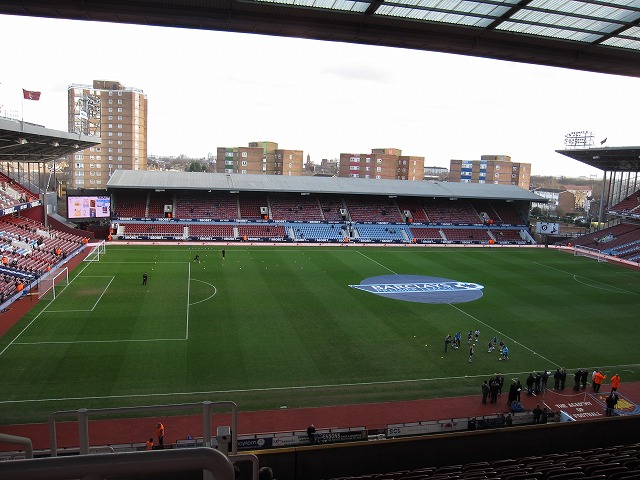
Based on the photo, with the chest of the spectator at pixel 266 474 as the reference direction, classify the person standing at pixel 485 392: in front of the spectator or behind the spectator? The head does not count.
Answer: in front

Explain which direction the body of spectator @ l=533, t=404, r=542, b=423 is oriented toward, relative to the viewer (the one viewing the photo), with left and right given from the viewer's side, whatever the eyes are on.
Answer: facing away from the viewer

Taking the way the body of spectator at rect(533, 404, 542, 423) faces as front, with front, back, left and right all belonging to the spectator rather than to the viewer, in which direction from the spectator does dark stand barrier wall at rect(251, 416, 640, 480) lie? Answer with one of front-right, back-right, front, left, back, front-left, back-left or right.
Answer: back

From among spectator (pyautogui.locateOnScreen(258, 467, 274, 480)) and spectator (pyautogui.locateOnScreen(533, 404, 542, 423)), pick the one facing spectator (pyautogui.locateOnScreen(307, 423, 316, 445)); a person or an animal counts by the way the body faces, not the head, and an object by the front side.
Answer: spectator (pyautogui.locateOnScreen(258, 467, 274, 480))

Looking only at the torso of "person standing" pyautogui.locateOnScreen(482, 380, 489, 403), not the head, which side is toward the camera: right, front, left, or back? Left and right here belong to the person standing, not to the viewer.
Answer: back

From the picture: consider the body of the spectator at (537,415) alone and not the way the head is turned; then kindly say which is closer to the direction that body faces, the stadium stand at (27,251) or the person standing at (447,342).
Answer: the person standing

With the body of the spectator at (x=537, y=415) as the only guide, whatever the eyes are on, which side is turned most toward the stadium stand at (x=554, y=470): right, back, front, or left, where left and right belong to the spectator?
back

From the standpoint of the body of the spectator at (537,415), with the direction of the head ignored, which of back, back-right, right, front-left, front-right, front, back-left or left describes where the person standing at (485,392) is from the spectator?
front-left

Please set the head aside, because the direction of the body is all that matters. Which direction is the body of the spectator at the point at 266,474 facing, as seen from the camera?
away from the camera

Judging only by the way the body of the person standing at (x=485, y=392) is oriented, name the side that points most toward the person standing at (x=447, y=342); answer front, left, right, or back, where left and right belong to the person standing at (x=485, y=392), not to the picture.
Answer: front

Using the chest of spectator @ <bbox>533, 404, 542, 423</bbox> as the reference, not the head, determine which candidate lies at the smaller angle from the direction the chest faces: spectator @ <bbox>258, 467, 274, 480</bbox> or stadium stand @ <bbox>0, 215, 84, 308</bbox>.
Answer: the stadium stand

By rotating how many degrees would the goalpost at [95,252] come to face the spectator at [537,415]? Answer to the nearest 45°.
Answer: approximately 90° to its right

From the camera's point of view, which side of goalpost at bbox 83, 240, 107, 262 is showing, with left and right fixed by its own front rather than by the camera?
right

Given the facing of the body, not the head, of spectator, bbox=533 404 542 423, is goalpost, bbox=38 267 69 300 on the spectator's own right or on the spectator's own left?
on the spectator's own left

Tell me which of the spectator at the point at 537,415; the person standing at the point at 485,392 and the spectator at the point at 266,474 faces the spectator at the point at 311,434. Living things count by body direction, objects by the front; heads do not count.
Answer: the spectator at the point at 266,474

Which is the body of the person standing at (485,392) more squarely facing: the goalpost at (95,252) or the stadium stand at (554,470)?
the goalpost

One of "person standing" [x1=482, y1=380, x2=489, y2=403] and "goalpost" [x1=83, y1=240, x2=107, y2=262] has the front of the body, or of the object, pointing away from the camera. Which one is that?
the person standing

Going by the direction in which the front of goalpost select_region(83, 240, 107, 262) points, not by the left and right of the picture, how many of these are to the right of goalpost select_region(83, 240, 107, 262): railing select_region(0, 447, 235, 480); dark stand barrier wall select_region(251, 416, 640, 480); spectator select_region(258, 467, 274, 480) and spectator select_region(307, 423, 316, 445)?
4
